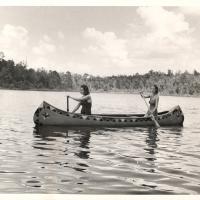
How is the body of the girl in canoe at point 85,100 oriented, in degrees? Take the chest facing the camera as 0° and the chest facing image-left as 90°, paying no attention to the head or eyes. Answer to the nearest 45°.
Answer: approximately 90°

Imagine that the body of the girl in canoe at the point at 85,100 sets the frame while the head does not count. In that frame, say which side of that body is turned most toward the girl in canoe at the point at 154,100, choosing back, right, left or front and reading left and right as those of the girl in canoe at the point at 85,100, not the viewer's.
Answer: back
